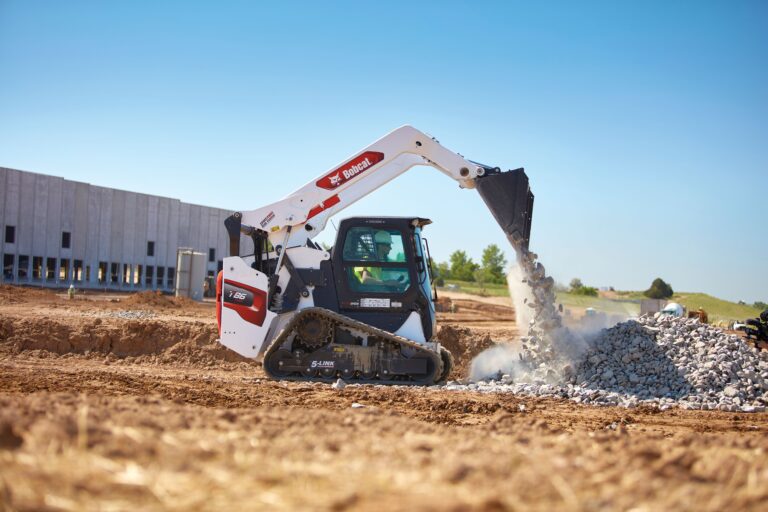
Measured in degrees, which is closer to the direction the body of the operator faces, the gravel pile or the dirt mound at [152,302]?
the gravel pile

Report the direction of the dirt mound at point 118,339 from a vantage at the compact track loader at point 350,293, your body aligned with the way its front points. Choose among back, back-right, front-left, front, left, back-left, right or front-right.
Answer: back-left

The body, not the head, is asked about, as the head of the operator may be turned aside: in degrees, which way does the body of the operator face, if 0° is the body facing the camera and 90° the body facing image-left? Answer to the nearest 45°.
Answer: approximately 270°

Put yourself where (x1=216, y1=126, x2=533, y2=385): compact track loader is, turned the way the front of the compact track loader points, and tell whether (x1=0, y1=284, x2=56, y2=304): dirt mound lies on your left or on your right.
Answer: on your left

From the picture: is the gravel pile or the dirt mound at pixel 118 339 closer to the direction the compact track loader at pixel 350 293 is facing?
the gravel pile

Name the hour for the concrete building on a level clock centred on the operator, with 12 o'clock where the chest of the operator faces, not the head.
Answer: The concrete building is roughly at 8 o'clock from the operator.

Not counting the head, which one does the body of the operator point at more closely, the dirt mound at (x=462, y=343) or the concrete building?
the dirt mound

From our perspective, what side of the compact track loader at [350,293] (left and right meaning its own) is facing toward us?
right

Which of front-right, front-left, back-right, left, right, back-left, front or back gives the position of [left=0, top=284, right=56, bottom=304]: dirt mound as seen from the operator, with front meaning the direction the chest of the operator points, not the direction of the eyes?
back-left
